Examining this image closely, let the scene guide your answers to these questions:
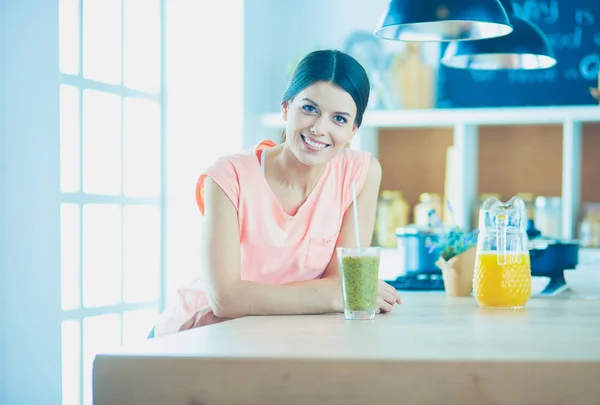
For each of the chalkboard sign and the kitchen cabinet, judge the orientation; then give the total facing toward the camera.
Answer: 2

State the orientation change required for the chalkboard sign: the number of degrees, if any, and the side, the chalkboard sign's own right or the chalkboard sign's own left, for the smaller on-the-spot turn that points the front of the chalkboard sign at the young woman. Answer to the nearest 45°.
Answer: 0° — it already faces them

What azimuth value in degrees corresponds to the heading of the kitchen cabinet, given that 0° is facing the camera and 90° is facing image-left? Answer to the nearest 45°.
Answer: approximately 0°

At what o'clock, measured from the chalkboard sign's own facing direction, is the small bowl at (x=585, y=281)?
The small bowl is roughly at 12 o'clock from the chalkboard sign.

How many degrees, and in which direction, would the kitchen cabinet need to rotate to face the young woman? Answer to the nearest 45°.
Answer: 0° — it already faces them

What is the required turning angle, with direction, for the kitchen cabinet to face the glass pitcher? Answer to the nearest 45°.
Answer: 0° — it already faces it
